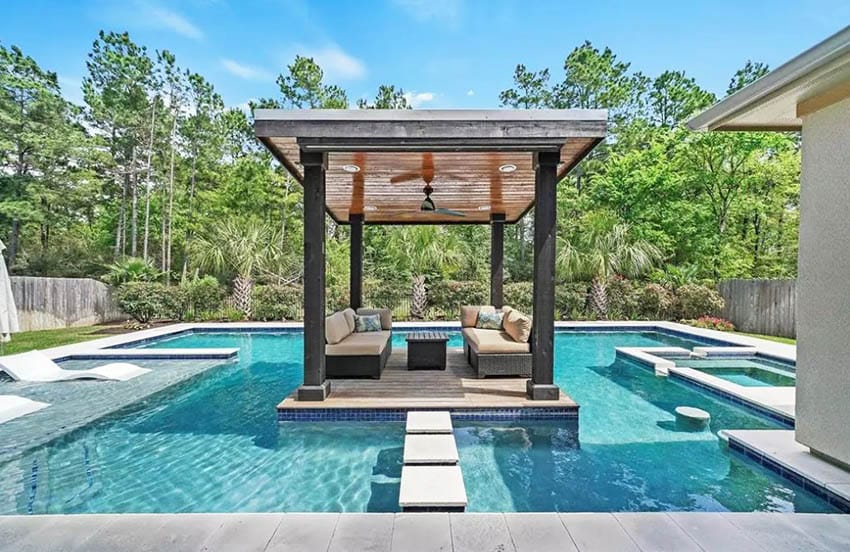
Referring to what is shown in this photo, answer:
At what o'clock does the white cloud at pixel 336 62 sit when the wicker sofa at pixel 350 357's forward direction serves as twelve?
The white cloud is roughly at 9 o'clock from the wicker sofa.

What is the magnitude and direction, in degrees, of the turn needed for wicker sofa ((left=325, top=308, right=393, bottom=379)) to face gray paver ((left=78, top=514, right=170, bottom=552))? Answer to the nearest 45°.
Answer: approximately 90° to its right

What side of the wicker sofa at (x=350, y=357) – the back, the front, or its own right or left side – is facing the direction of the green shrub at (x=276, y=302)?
left

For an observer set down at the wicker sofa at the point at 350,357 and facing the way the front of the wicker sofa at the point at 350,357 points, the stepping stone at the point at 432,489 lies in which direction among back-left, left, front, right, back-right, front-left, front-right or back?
right

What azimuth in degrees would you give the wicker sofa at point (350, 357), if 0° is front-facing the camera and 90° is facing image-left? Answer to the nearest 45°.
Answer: approximately 270°

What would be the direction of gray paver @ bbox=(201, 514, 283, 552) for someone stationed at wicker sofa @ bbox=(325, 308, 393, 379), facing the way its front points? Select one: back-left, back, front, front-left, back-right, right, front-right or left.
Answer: right

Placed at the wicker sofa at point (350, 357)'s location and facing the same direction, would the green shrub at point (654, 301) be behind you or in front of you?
in front

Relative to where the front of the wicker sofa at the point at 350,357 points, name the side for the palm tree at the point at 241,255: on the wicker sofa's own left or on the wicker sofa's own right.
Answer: on the wicker sofa's own left

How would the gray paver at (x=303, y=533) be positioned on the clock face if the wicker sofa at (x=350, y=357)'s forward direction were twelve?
The gray paver is roughly at 3 o'clock from the wicker sofa.

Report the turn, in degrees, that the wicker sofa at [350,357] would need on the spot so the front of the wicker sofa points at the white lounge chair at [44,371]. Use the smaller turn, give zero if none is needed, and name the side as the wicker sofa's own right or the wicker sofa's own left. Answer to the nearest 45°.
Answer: approximately 180°

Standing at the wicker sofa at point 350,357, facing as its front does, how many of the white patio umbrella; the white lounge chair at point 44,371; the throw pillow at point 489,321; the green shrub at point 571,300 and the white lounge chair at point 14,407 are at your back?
3

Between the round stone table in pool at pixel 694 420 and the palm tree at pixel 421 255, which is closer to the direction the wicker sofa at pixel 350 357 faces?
the round stone table in pool

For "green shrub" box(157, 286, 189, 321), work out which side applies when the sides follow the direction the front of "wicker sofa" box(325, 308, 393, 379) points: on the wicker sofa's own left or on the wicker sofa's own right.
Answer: on the wicker sofa's own left

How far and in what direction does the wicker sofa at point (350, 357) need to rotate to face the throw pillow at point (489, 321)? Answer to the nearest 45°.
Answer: approximately 45° to its left
